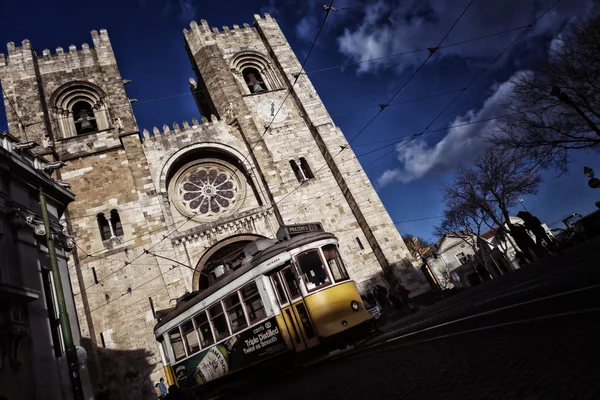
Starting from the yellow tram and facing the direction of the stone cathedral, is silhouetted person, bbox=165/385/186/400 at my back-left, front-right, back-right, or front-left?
back-left

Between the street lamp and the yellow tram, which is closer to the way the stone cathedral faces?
the yellow tram

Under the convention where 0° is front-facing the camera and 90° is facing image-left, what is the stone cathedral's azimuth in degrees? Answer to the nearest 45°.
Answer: approximately 0°

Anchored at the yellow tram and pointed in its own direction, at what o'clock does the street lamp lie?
The street lamp is roughly at 10 o'clock from the yellow tram.

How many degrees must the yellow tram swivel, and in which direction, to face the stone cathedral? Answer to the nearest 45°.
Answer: approximately 135° to its left

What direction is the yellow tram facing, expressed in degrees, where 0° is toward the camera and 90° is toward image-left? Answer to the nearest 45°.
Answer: approximately 315°

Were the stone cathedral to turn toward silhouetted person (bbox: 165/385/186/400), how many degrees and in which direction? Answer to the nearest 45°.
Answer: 0° — it already faces them

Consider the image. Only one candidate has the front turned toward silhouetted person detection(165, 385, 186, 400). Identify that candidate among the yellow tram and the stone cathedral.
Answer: the stone cathedral

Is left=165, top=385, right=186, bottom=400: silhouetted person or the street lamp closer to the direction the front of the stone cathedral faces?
the silhouetted person

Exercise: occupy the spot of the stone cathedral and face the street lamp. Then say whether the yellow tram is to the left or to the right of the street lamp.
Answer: right

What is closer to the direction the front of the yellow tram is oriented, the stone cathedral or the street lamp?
the street lamp

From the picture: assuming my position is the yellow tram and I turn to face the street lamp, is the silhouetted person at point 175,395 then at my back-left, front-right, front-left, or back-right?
back-right
